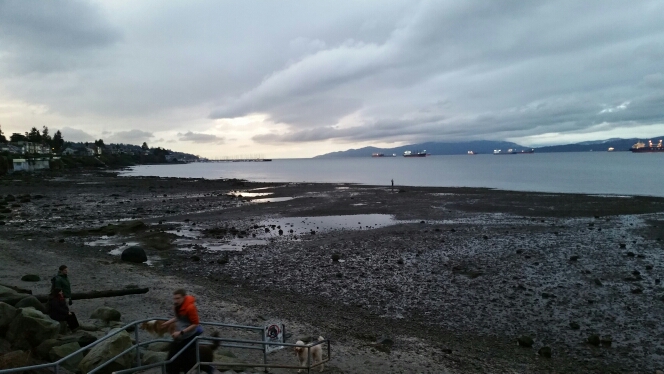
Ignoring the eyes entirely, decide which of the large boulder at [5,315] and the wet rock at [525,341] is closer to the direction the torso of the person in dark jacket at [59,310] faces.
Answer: the wet rock

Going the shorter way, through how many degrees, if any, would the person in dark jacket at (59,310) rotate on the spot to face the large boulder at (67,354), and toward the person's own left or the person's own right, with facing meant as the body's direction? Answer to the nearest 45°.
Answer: approximately 45° to the person's own right

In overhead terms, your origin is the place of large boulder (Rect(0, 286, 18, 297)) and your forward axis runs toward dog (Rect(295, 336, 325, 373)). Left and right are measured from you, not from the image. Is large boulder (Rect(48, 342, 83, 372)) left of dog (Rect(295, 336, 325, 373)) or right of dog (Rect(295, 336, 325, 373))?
right

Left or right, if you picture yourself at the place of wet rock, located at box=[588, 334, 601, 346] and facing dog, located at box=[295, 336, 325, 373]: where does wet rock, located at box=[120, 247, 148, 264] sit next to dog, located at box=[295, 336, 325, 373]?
right

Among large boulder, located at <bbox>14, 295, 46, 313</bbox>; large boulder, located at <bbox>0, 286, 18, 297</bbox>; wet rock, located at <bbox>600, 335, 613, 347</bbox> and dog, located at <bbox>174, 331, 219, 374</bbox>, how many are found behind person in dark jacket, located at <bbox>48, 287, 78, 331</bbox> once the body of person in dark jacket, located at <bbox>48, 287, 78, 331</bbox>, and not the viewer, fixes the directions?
2

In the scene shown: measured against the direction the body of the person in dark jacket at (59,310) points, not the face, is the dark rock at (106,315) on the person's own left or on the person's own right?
on the person's own left

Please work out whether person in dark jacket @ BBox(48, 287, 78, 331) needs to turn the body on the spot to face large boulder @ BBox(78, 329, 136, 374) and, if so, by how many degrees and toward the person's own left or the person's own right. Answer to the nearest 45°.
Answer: approximately 45° to the person's own right

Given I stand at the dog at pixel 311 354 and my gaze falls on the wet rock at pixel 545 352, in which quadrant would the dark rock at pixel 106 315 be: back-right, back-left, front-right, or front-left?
back-left

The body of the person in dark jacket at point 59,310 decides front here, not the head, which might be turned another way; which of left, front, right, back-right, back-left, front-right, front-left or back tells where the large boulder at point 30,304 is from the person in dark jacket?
back

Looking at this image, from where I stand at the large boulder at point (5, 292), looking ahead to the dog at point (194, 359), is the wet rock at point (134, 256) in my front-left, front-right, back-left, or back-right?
back-left

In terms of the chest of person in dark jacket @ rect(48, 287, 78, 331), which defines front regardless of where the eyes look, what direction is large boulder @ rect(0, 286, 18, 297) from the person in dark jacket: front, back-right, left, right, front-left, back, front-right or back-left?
back

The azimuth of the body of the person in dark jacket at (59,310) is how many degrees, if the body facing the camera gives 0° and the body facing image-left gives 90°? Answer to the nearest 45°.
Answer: approximately 315°
